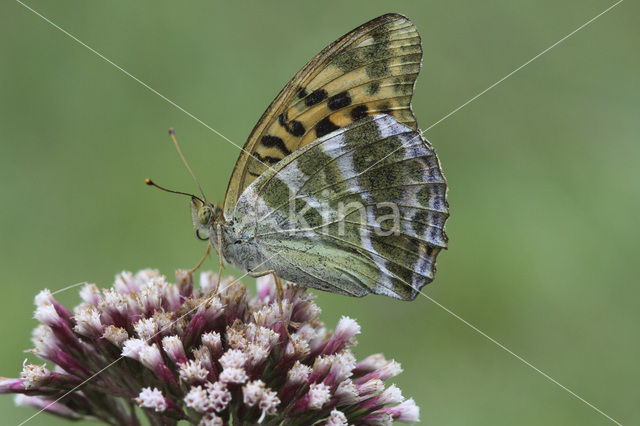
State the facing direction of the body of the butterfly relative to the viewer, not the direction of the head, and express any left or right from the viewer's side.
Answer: facing to the left of the viewer
